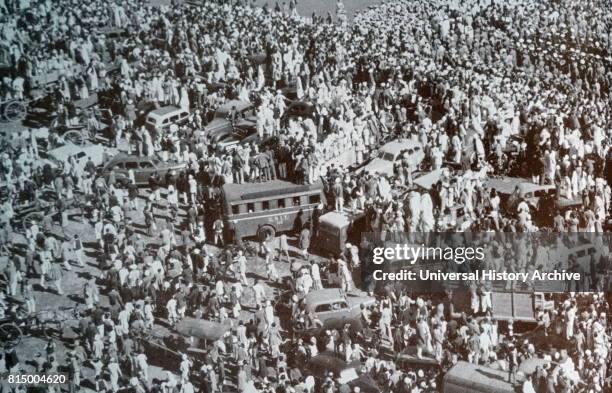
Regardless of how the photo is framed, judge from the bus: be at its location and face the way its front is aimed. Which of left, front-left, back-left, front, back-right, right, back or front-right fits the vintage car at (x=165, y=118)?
left

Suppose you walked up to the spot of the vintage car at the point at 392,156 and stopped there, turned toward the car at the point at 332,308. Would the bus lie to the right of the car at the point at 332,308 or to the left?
right

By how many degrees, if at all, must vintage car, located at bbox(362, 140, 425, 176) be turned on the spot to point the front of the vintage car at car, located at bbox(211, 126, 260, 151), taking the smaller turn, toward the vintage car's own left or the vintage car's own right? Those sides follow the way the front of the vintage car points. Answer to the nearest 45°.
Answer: approximately 45° to the vintage car's own right

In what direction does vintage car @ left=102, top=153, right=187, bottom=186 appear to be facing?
to the viewer's right
